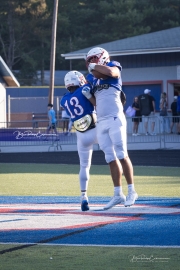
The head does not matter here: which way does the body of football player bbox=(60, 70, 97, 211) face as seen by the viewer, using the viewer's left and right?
facing away from the viewer and to the right of the viewer

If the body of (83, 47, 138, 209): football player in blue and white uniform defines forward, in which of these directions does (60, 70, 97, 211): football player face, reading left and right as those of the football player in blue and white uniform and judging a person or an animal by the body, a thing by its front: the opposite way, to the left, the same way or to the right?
the opposite way

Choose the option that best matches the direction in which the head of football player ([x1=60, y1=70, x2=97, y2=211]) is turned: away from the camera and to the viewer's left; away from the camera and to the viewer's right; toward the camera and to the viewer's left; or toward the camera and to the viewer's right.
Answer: away from the camera and to the viewer's right

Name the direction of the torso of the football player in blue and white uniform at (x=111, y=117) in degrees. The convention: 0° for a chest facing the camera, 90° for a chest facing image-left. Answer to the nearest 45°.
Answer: approximately 45°
